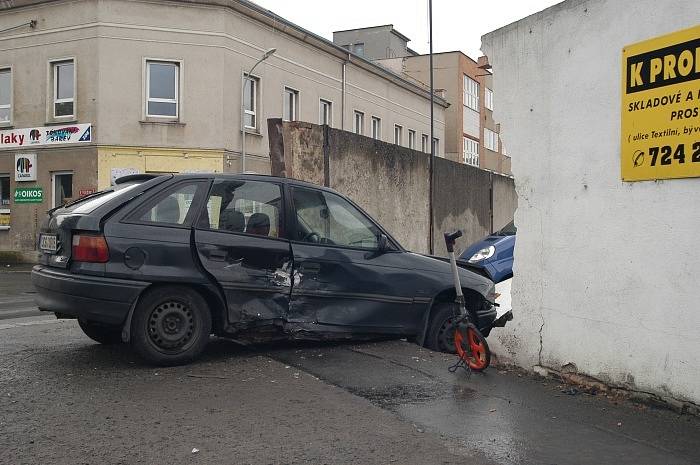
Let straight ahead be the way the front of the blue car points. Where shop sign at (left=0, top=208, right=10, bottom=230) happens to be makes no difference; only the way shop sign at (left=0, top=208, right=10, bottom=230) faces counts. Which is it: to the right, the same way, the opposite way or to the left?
to the left

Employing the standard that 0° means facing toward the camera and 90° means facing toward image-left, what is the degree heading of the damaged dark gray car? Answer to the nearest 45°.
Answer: approximately 225°
